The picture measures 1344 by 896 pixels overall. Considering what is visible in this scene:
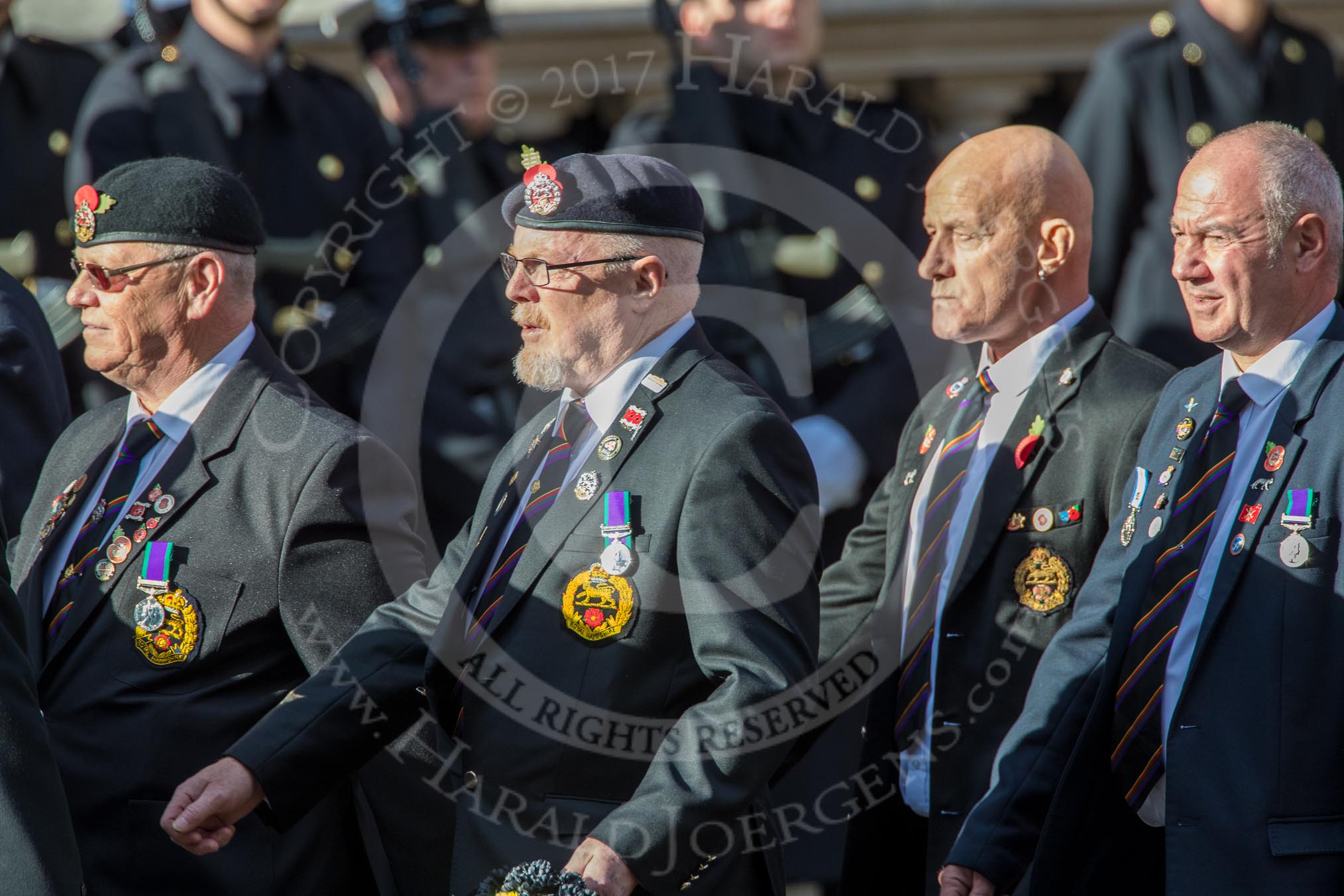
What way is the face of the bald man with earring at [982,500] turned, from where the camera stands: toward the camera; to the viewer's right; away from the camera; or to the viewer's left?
to the viewer's left

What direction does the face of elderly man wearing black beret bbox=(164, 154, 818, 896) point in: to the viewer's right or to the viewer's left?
to the viewer's left

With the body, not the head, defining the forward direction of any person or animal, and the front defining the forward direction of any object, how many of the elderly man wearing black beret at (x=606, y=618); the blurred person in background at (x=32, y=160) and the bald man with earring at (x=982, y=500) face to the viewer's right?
0

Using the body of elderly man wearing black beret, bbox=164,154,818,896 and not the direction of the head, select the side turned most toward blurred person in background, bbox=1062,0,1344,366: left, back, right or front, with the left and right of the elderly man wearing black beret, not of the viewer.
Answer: back

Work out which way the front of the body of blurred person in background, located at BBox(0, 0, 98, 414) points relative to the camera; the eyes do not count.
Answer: toward the camera

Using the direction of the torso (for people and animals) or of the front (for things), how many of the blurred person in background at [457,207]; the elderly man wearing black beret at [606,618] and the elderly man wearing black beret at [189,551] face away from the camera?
0

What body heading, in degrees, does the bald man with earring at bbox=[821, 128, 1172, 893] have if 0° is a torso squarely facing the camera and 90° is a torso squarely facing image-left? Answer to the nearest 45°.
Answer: approximately 45°

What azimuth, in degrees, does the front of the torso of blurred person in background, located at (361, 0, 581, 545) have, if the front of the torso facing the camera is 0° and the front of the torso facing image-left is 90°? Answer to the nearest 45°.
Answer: approximately 315°

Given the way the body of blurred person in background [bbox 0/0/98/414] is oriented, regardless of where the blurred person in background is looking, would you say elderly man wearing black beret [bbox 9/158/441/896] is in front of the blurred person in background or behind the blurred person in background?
in front

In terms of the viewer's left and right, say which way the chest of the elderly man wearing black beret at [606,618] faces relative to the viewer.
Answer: facing the viewer and to the left of the viewer

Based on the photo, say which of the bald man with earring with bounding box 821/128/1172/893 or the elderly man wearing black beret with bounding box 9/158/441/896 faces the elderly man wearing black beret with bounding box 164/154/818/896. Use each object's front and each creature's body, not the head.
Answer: the bald man with earring

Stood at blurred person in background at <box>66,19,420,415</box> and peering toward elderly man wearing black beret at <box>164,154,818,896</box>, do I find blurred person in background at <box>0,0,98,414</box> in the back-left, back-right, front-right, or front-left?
back-right
